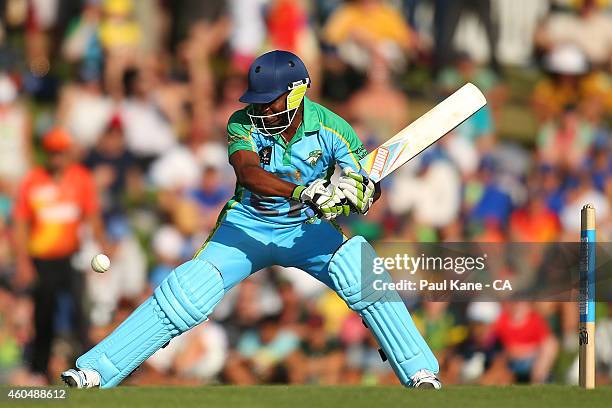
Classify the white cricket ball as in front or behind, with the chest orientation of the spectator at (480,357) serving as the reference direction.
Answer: in front

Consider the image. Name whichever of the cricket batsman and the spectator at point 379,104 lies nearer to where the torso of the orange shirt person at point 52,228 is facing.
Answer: the cricket batsman

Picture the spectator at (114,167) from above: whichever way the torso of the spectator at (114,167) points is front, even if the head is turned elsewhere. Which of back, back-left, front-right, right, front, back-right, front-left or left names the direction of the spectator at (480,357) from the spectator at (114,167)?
left

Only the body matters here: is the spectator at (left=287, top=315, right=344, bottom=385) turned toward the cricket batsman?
yes
